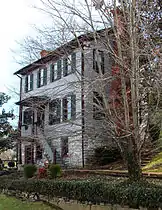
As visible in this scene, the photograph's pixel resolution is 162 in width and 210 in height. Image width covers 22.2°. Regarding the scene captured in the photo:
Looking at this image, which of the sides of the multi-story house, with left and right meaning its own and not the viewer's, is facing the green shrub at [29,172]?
front
